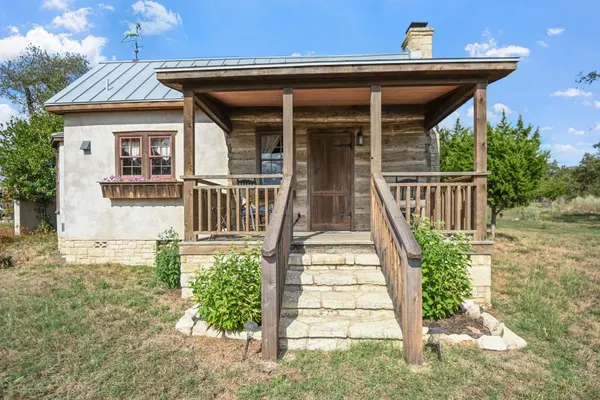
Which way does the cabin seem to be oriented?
toward the camera

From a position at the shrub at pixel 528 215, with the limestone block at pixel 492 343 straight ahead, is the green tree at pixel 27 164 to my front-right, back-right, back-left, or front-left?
front-right

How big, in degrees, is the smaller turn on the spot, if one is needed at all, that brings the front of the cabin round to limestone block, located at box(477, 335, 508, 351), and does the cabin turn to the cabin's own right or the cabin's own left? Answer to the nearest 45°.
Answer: approximately 45° to the cabin's own left

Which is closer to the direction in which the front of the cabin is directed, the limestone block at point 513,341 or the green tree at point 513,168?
the limestone block

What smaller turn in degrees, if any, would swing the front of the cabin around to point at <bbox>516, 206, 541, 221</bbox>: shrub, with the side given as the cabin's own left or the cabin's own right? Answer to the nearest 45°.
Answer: approximately 135° to the cabin's own left

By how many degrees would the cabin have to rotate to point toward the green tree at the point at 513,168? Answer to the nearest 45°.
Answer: approximately 135° to its left

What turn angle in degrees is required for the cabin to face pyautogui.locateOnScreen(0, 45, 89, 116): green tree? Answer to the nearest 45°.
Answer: approximately 135° to its right

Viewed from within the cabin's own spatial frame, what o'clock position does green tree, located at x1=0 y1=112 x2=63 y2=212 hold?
The green tree is roughly at 4 o'clock from the cabin.
